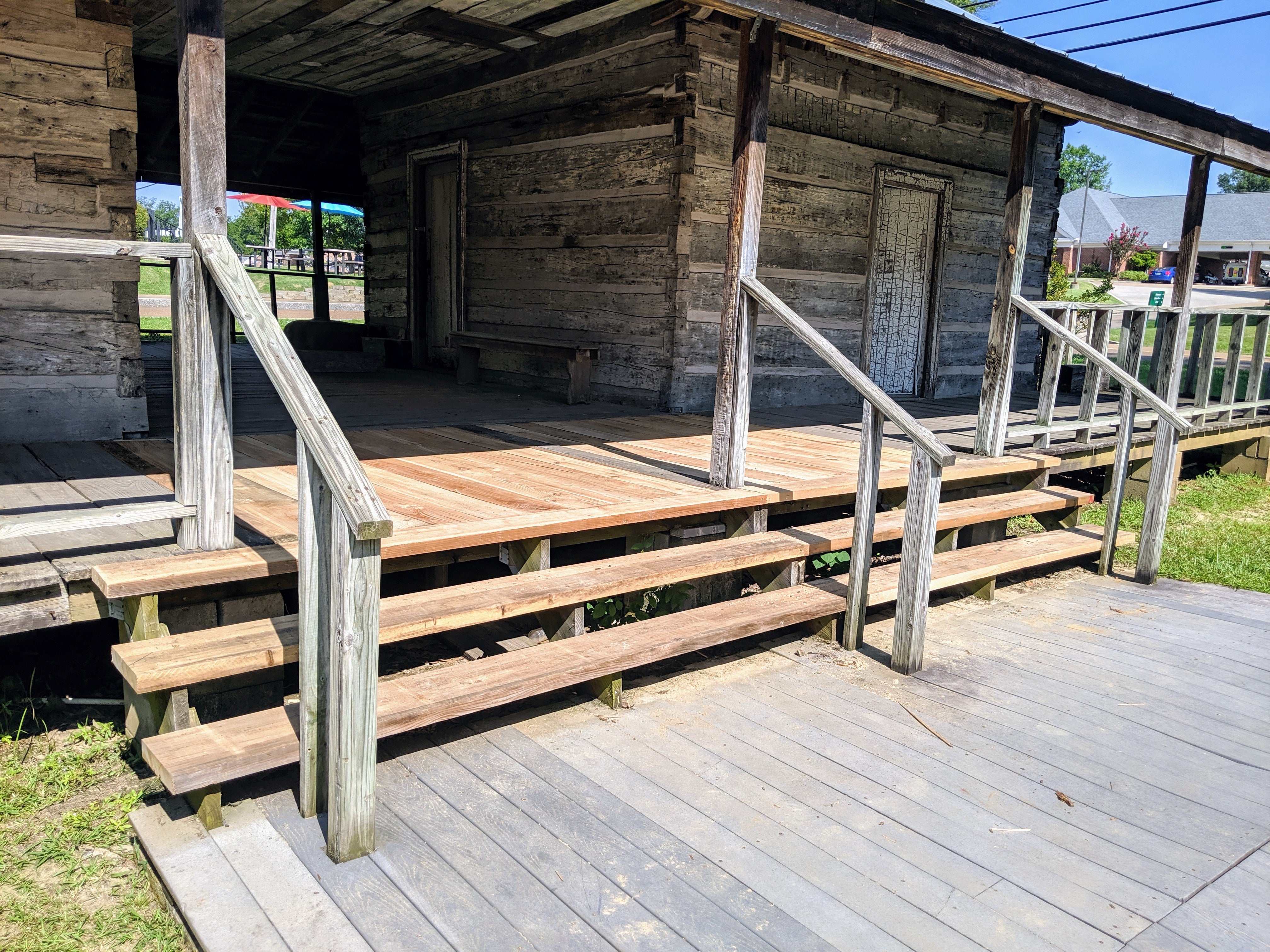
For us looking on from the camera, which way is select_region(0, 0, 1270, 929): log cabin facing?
facing the viewer and to the right of the viewer

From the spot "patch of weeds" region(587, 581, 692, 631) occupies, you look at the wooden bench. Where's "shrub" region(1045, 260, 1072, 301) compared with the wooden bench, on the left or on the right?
right

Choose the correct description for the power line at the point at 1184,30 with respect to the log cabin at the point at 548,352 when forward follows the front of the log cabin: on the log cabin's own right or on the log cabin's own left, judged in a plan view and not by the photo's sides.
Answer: on the log cabin's own left

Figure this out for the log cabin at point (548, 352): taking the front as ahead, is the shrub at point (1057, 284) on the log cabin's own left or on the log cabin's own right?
on the log cabin's own left

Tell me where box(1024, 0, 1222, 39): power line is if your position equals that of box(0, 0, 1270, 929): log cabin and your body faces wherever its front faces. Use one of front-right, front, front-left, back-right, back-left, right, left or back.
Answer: left
